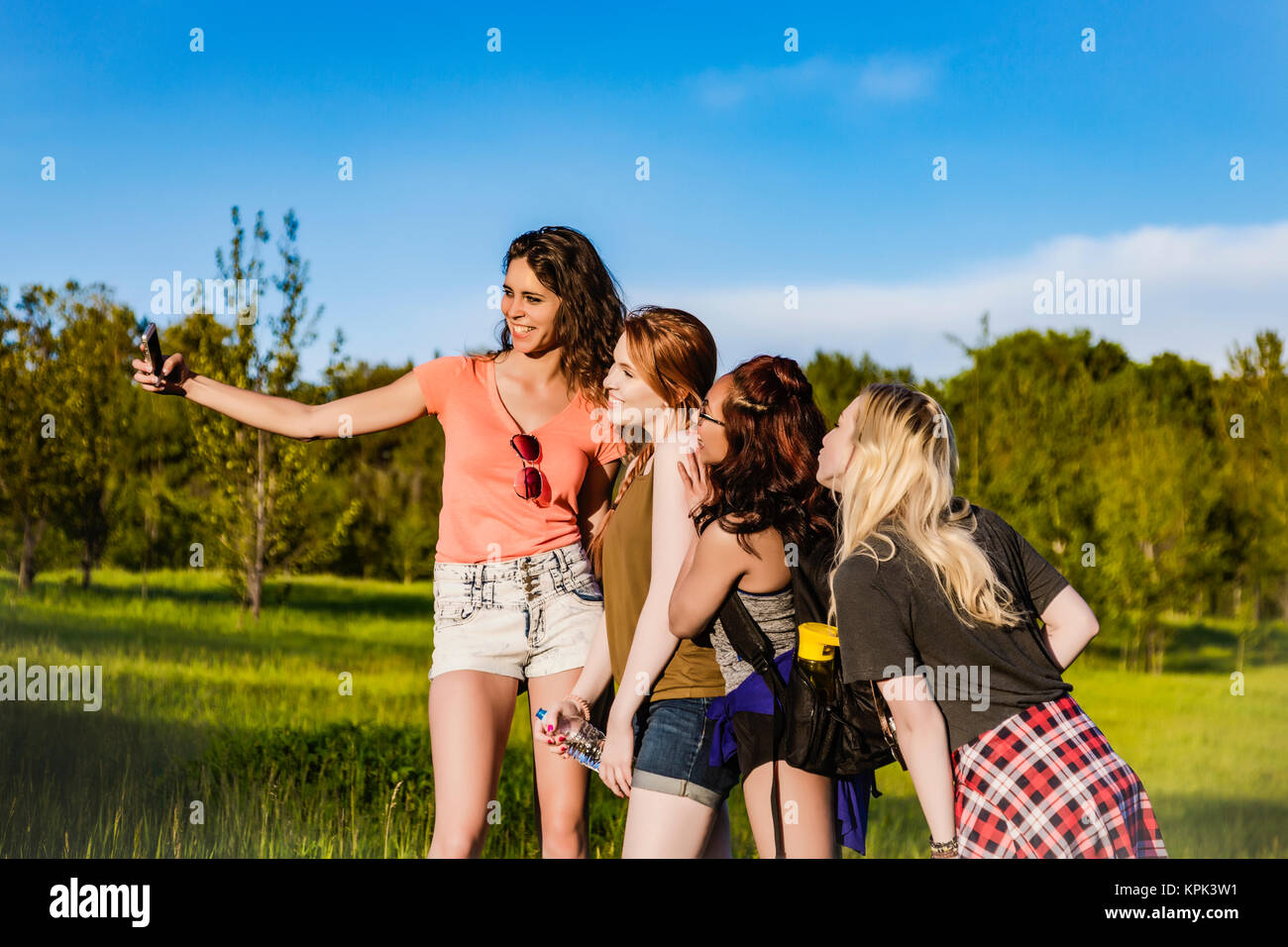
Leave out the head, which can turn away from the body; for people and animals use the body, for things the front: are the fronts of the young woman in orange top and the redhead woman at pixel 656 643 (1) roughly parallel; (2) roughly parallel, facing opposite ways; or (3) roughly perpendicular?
roughly perpendicular

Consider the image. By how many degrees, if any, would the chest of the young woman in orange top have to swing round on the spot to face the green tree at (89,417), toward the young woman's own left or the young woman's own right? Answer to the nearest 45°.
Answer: approximately 180°

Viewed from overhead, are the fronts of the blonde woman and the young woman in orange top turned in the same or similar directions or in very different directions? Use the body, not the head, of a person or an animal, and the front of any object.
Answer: very different directions

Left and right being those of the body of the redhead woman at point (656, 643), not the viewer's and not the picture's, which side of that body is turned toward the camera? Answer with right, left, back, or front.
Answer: left

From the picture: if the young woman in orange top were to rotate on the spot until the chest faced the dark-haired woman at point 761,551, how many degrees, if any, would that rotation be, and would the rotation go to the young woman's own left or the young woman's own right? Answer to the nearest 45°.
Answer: approximately 45° to the young woman's own left

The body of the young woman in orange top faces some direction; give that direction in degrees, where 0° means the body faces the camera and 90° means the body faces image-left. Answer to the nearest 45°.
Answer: approximately 0°
